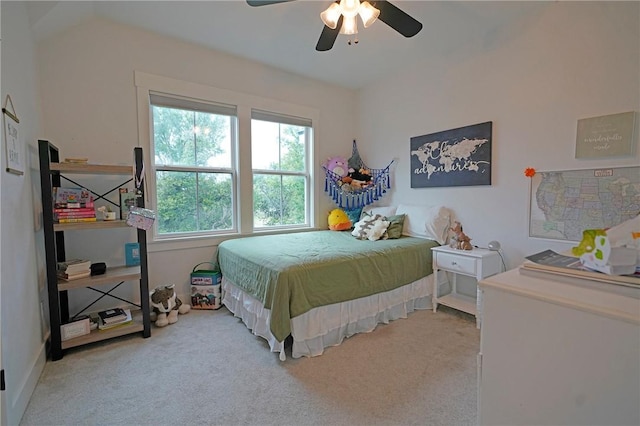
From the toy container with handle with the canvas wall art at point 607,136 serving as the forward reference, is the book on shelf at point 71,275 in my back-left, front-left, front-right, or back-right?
back-right

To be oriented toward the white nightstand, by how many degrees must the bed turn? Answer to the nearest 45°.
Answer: approximately 135° to its left

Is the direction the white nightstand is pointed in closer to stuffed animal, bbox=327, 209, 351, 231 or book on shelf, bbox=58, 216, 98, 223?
the book on shelf

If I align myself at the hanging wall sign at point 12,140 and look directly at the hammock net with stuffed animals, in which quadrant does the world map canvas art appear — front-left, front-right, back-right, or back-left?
front-right

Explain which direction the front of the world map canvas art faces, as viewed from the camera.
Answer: facing the viewer and to the left of the viewer

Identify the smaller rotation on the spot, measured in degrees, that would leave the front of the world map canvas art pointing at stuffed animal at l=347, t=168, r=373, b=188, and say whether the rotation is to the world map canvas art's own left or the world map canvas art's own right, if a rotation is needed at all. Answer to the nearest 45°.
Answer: approximately 45° to the world map canvas art's own right

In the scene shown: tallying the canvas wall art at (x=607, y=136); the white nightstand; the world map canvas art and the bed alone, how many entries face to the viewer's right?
0

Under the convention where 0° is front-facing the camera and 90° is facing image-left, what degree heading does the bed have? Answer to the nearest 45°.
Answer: approximately 45°

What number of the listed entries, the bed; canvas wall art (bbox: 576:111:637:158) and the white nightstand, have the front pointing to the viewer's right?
0

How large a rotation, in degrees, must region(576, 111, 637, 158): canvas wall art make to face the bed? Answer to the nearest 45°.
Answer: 0° — it already faces it

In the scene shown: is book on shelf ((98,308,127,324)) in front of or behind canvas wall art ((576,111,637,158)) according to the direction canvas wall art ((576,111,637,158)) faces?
in front

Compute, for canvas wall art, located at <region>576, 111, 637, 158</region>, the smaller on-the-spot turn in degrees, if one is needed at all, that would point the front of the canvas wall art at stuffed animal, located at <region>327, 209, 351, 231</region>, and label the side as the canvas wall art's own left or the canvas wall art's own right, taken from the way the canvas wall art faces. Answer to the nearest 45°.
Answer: approximately 45° to the canvas wall art's own right
